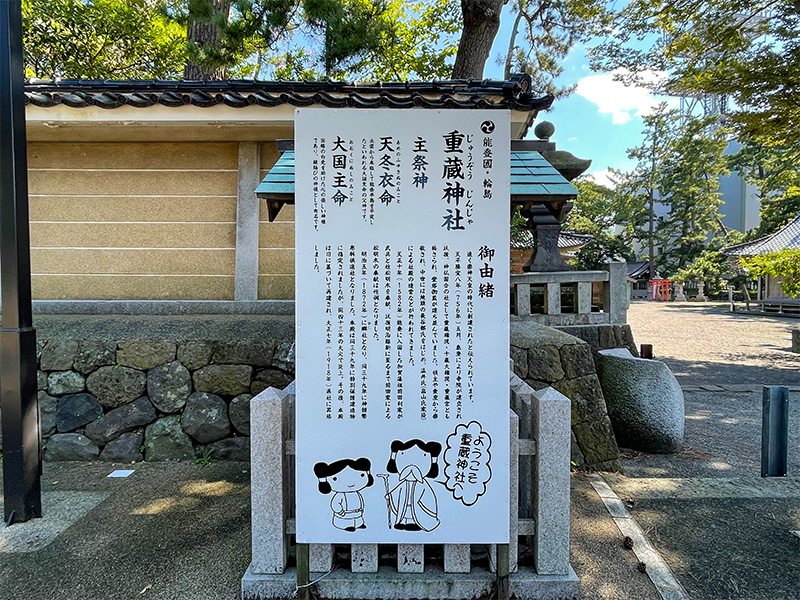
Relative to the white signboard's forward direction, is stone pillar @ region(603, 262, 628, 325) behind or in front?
behind

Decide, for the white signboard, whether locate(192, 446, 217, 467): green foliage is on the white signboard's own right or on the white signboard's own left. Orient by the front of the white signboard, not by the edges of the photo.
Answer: on the white signboard's own right

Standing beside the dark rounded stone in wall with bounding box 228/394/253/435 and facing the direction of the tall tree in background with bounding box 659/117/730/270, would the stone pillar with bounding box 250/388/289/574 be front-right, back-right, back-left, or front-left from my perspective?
back-right

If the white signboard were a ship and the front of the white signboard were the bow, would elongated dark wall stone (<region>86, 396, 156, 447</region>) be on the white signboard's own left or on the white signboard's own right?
on the white signboard's own right

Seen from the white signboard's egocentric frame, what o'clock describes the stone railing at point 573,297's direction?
The stone railing is roughly at 7 o'clock from the white signboard.

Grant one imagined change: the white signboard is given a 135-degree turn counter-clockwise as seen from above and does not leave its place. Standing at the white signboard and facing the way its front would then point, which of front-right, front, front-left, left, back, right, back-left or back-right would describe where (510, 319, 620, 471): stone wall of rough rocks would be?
front

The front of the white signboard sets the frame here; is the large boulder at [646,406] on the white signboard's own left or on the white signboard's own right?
on the white signboard's own left

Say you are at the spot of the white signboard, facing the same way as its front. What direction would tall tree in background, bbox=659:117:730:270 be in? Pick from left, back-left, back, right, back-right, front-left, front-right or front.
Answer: back-left

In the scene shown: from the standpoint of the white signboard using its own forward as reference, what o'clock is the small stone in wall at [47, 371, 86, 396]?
The small stone in wall is roughly at 4 o'clock from the white signboard.

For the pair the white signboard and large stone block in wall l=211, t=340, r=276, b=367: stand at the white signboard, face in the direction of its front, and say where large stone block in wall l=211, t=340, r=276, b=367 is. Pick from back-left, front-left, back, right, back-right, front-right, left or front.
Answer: back-right

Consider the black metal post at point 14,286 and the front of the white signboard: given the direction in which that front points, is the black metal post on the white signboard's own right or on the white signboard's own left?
on the white signboard's own right

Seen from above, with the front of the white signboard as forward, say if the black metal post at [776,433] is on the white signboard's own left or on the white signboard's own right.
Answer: on the white signboard's own left

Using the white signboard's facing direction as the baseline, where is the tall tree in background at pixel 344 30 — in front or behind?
behind

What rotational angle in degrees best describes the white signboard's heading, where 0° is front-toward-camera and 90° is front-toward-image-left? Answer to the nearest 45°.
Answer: approximately 0°
